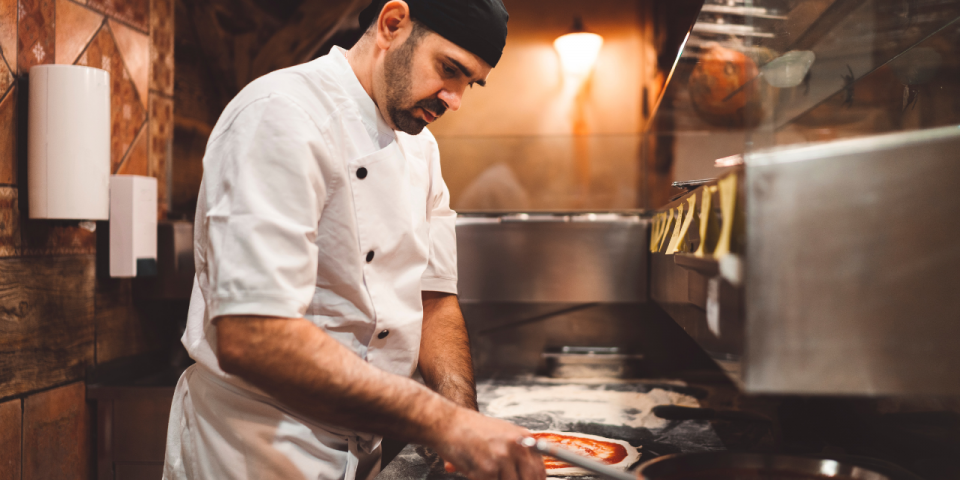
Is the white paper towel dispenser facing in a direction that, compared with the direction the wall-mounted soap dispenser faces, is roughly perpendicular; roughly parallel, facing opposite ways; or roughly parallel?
roughly parallel

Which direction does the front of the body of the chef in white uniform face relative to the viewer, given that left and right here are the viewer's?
facing the viewer and to the right of the viewer

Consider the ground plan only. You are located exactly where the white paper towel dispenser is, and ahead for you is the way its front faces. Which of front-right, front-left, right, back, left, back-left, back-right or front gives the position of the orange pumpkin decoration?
front

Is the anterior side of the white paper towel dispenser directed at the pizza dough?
yes

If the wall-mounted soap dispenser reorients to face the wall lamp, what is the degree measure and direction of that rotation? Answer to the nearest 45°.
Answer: approximately 45° to its left

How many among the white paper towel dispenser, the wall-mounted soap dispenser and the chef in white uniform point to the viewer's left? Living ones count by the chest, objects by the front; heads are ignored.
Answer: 0

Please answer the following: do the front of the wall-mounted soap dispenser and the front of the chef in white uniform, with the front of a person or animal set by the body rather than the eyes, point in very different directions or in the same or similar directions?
same or similar directions

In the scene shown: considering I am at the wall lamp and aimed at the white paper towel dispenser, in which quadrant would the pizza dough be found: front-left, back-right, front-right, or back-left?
front-left

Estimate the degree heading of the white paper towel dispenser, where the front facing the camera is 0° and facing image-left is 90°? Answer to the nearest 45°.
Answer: approximately 315°

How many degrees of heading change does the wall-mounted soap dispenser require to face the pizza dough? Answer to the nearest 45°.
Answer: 0° — it already faces it

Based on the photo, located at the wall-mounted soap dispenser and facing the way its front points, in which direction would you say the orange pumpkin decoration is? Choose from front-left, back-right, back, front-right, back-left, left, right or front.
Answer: front
